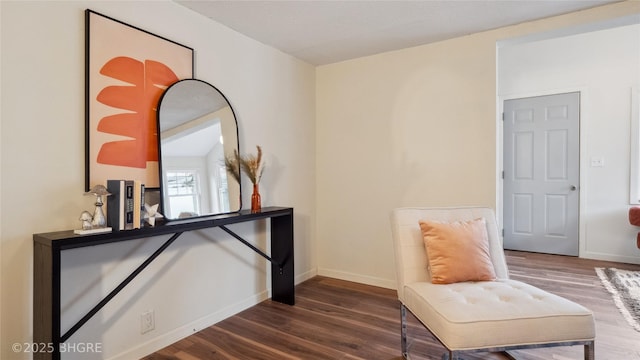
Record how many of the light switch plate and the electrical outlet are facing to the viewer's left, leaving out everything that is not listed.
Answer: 0

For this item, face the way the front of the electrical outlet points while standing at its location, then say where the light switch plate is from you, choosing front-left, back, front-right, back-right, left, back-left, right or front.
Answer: front-left

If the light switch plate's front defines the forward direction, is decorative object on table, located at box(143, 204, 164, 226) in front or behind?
in front

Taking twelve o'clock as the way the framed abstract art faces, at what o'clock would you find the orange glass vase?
The orange glass vase is roughly at 10 o'clock from the framed abstract art.

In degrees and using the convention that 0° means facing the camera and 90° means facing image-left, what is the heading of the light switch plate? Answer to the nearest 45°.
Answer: approximately 0°

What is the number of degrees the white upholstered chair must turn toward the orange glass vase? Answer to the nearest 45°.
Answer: approximately 135° to its right

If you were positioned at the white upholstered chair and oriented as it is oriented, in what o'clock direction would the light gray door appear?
The light gray door is roughly at 8 o'clock from the white upholstered chair.

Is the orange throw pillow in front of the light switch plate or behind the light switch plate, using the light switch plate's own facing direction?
in front

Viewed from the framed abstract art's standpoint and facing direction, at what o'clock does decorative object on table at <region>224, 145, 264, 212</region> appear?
The decorative object on table is roughly at 10 o'clock from the framed abstract art.

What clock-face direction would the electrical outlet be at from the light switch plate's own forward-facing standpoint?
The electrical outlet is roughly at 1 o'clock from the light switch plate.

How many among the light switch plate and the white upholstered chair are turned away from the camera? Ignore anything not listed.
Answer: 0

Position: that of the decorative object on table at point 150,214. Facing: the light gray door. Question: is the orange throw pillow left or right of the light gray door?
right
